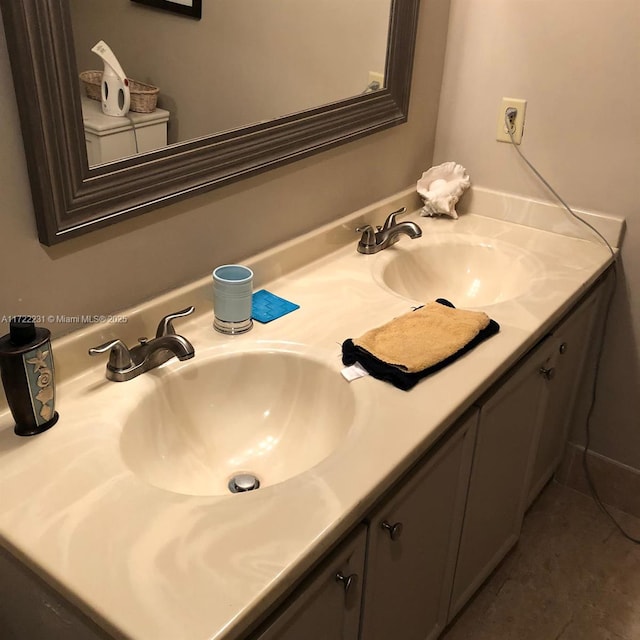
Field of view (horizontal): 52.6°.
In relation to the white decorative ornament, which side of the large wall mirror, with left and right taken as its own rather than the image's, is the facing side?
left

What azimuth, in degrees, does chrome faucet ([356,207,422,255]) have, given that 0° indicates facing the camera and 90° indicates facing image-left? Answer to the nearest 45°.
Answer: approximately 315°

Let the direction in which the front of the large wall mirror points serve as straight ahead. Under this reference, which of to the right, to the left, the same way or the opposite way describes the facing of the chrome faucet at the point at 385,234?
the same way

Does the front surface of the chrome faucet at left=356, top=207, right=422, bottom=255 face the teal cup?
no

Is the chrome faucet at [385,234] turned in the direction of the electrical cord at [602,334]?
no

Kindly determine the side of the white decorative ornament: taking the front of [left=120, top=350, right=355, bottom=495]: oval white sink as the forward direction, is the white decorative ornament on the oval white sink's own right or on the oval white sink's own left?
on the oval white sink's own left

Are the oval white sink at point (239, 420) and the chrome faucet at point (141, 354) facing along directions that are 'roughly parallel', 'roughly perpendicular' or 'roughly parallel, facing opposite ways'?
roughly parallel

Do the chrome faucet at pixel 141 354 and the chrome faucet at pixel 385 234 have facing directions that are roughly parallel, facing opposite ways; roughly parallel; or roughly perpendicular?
roughly parallel

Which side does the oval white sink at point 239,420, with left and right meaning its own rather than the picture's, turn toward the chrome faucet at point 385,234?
left

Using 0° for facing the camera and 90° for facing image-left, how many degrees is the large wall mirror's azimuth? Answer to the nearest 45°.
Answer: approximately 315°

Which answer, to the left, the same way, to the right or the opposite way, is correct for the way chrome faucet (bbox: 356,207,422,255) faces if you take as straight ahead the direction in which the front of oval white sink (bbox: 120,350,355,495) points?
the same way

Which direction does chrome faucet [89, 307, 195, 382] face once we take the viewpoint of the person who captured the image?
facing the viewer and to the right of the viewer

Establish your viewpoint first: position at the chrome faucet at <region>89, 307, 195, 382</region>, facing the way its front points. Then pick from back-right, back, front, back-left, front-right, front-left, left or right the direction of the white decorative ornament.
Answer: left
